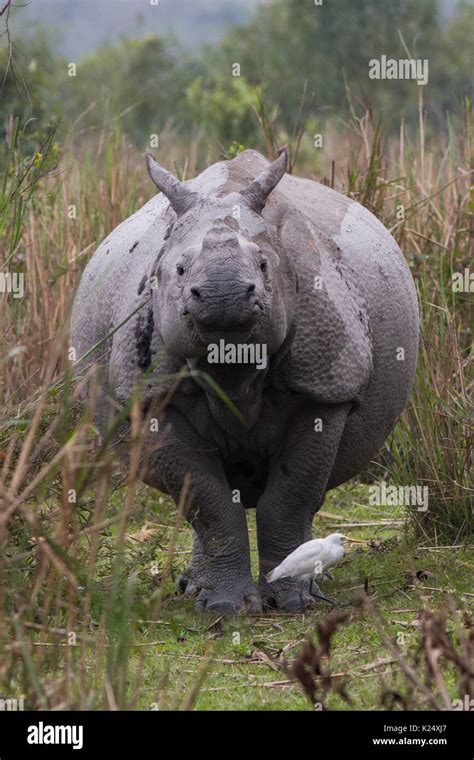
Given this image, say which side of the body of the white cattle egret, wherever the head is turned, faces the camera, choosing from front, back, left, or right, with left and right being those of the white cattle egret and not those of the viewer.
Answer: right

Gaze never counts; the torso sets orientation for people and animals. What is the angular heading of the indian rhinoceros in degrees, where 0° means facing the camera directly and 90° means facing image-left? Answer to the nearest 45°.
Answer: approximately 0°

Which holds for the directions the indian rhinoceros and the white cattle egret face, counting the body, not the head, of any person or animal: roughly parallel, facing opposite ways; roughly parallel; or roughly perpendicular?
roughly perpendicular
